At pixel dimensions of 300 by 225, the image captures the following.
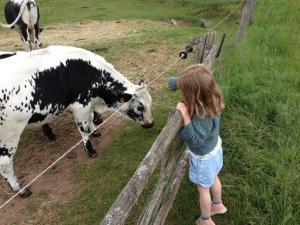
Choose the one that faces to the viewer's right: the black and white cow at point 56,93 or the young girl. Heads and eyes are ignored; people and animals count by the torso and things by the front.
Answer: the black and white cow

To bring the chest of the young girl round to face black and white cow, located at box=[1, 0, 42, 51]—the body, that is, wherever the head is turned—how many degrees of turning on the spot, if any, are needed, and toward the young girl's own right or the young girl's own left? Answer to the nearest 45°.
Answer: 0° — they already face it

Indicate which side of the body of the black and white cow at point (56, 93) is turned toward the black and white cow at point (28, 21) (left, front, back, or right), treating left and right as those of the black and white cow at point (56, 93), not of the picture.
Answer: left

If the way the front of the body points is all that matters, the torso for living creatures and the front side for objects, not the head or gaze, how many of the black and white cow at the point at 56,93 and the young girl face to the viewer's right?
1

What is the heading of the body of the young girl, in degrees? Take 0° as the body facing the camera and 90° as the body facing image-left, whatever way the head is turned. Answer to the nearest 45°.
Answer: approximately 135°

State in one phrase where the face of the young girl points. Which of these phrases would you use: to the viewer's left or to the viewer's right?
to the viewer's left

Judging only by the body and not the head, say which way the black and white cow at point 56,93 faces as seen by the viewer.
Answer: to the viewer's right
